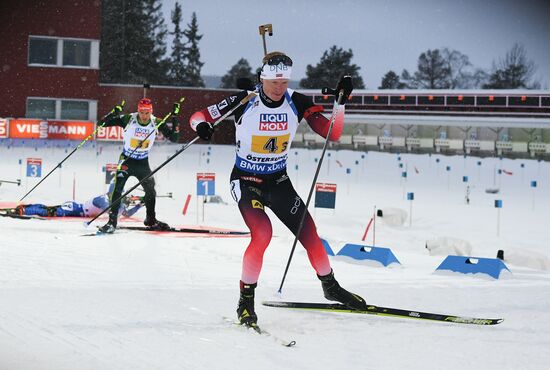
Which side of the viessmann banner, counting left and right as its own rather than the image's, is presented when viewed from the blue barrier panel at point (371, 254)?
front

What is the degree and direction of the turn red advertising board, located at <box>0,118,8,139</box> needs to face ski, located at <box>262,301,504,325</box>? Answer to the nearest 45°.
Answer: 0° — it already faces it

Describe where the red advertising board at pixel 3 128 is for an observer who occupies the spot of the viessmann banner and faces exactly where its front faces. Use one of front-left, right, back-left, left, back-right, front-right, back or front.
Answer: right

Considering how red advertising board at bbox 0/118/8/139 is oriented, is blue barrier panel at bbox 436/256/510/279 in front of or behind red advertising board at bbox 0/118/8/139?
in front

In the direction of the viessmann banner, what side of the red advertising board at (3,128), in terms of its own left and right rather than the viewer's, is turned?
left

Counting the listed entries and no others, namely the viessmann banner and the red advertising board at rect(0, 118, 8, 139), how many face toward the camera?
2

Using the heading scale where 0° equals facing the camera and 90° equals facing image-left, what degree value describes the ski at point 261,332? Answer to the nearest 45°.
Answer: approximately 315°

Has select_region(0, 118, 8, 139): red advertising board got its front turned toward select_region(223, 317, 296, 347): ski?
yes

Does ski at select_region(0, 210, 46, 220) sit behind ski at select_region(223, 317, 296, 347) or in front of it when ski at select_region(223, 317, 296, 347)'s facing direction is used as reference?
behind

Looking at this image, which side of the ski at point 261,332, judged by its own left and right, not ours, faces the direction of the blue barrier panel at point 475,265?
left

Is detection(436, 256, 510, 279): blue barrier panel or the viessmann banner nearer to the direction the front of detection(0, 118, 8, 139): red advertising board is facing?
the blue barrier panel
